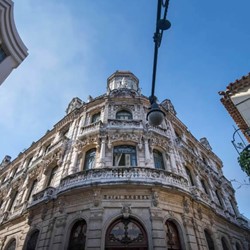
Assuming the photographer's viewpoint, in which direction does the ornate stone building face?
facing the viewer

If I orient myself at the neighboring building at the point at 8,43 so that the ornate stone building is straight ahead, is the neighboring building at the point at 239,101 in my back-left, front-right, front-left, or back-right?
front-right

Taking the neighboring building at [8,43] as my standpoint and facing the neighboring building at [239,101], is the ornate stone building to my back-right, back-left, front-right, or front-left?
front-left

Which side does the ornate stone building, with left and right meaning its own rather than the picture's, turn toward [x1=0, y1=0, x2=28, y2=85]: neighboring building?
front
